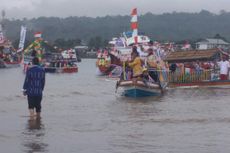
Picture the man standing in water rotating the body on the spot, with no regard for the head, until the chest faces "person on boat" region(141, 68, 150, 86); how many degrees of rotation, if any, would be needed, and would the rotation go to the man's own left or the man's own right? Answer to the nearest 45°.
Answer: approximately 45° to the man's own right

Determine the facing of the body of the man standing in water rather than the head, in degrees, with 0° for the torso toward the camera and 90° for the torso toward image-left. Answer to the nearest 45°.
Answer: approximately 180°

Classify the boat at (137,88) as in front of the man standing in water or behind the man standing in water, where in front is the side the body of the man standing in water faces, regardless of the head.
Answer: in front

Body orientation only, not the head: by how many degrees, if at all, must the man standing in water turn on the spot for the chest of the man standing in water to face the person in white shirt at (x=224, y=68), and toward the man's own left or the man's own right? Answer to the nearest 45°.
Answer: approximately 45° to the man's own right
